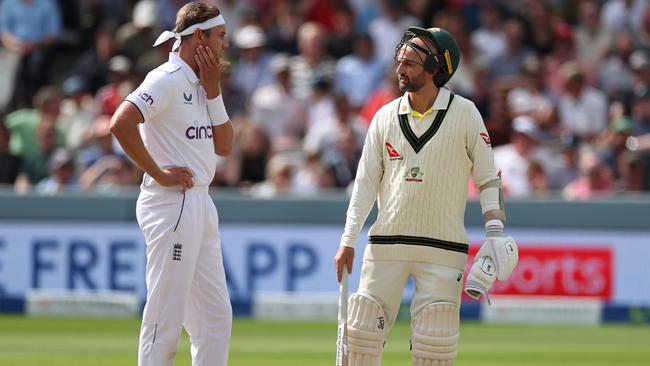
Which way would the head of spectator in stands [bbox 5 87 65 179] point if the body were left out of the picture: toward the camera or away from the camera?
toward the camera

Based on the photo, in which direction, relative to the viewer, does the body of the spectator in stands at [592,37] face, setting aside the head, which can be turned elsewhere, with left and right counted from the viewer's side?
facing the viewer

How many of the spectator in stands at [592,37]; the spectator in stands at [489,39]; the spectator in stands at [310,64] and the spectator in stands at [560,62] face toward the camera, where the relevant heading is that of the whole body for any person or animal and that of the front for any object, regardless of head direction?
4

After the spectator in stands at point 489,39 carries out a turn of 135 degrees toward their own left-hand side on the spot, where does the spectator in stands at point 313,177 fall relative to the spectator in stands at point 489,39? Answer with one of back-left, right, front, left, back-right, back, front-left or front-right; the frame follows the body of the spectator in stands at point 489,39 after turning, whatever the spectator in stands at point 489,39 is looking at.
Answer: back

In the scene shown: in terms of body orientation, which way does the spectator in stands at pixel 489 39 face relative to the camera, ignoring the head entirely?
toward the camera

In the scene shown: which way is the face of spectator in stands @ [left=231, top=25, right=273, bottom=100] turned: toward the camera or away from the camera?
toward the camera

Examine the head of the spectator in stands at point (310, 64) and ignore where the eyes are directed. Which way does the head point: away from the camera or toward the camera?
toward the camera

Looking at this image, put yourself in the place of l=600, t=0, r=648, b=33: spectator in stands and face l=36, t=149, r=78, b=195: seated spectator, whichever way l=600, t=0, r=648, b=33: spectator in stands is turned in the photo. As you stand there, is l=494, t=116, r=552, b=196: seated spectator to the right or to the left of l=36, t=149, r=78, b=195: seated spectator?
left

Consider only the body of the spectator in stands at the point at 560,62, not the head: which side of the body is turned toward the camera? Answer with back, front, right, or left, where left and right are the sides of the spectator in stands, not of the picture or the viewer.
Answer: front

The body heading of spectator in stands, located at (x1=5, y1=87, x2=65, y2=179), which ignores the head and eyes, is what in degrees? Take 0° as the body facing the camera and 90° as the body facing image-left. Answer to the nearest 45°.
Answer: approximately 315°

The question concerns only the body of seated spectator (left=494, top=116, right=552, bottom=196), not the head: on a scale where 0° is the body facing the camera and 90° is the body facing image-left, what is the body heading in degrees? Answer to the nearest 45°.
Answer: approximately 0°

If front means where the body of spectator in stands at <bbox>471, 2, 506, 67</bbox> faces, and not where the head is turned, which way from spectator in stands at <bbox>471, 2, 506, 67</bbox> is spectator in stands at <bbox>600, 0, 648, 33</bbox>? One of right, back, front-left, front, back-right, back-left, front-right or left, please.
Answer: left

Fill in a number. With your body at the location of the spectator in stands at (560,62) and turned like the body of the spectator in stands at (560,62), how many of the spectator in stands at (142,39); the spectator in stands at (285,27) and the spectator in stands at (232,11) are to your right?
3
